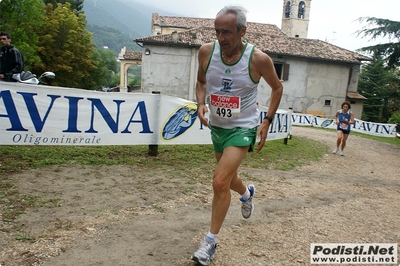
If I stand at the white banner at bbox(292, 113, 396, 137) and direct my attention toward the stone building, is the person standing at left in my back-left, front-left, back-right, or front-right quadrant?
back-left

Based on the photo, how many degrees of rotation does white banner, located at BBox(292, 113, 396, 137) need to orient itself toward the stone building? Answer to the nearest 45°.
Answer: approximately 135° to its right

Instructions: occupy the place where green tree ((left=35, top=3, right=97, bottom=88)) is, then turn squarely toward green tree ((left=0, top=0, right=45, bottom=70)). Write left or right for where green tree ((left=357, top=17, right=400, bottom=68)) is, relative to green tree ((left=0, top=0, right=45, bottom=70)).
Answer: left

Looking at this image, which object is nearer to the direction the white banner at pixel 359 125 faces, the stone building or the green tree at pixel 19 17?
the green tree

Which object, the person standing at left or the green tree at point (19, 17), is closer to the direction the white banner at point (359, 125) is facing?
the person standing at left

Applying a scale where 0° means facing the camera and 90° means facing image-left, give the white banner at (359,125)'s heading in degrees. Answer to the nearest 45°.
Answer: approximately 0°

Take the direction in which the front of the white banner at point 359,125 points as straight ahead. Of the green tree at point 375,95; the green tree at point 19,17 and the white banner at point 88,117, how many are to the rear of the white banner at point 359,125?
1

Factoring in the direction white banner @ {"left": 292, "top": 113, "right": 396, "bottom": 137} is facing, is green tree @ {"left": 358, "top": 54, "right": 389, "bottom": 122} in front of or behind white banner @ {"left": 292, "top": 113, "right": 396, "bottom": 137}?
behind

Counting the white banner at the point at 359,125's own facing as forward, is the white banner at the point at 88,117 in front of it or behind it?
in front

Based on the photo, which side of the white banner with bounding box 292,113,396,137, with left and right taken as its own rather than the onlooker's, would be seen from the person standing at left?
front

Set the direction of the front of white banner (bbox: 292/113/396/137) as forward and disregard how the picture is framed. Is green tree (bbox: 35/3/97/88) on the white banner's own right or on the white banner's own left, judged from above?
on the white banner's own right

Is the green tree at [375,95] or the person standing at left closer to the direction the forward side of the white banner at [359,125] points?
the person standing at left
